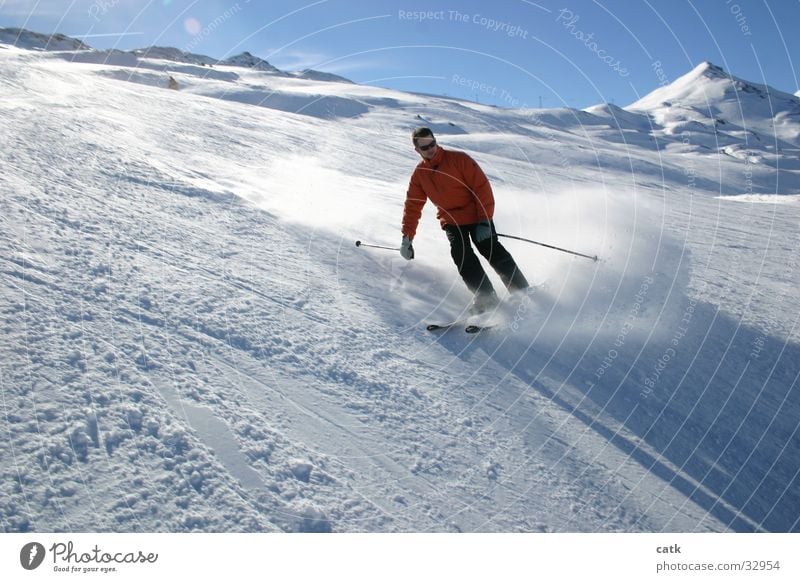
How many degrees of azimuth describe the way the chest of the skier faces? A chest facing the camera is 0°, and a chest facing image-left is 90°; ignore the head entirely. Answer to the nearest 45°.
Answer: approximately 45°

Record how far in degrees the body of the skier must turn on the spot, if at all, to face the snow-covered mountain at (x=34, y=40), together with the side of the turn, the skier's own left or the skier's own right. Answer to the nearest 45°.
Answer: approximately 90° to the skier's own right
